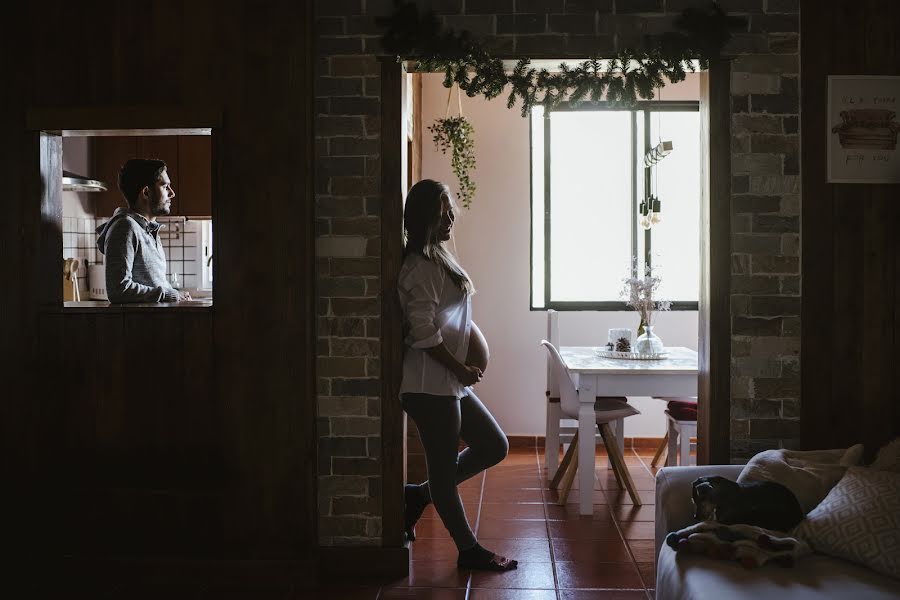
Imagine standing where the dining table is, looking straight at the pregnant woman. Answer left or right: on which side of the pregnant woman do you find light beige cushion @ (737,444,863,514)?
left

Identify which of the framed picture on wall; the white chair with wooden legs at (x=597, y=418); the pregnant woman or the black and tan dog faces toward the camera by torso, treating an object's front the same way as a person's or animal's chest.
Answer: the framed picture on wall

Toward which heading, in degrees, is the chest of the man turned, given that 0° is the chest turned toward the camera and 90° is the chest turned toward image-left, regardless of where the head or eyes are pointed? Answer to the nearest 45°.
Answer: approximately 270°

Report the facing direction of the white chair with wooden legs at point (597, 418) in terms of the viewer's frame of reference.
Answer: facing to the right of the viewer

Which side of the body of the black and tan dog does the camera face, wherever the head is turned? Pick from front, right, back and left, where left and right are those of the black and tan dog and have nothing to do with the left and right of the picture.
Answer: left

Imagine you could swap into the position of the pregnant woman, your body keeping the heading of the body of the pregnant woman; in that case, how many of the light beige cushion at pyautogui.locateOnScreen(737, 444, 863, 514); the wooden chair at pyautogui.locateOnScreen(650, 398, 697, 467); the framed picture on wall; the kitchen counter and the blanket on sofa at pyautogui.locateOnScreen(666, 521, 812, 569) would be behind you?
1

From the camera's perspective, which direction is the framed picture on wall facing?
toward the camera

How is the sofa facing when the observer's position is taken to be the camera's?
facing the viewer

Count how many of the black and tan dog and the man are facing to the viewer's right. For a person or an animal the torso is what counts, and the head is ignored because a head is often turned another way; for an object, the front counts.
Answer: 1

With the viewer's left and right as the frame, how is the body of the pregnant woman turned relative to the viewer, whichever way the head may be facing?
facing to the right of the viewer

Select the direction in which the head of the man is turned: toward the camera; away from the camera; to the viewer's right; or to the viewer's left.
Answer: to the viewer's right

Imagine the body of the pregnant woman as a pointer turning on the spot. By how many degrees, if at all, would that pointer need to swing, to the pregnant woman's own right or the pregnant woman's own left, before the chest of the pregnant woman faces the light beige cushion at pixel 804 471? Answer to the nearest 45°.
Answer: approximately 45° to the pregnant woman's own right

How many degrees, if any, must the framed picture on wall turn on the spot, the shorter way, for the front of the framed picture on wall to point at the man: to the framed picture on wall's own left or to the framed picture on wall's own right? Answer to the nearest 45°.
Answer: approximately 90° to the framed picture on wall's own right
